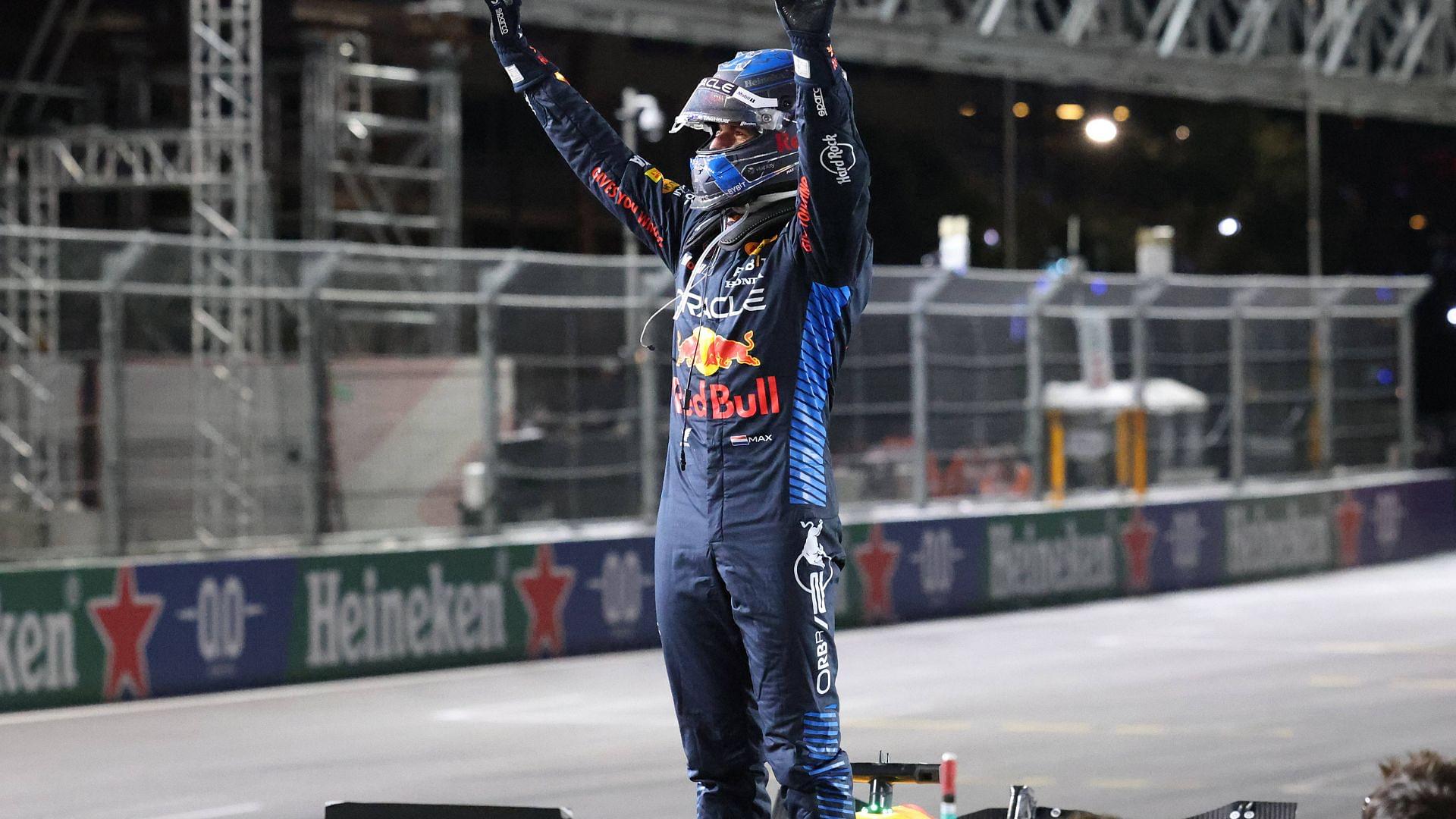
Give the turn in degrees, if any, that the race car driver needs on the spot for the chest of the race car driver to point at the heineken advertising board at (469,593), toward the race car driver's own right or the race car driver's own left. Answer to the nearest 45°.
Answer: approximately 135° to the race car driver's own right

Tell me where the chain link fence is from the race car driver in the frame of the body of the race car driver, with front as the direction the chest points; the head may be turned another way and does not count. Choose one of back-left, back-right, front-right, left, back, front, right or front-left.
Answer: back-right

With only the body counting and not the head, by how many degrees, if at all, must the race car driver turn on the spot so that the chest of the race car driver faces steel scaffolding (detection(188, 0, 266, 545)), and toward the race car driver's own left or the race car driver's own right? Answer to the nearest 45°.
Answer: approximately 135° to the race car driver's own right

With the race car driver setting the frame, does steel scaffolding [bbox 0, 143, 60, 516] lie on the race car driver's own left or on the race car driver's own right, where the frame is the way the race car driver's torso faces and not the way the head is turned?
on the race car driver's own right

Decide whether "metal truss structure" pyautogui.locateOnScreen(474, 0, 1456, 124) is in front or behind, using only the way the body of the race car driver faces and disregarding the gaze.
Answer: behind

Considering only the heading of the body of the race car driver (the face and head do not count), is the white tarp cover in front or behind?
behind

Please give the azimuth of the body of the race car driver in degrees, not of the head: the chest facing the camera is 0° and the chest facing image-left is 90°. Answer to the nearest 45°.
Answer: approximately 45°

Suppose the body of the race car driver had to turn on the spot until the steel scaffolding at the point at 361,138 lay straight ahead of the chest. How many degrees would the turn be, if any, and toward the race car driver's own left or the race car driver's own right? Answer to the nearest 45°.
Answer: approximately 135° to the race car driver's own right
